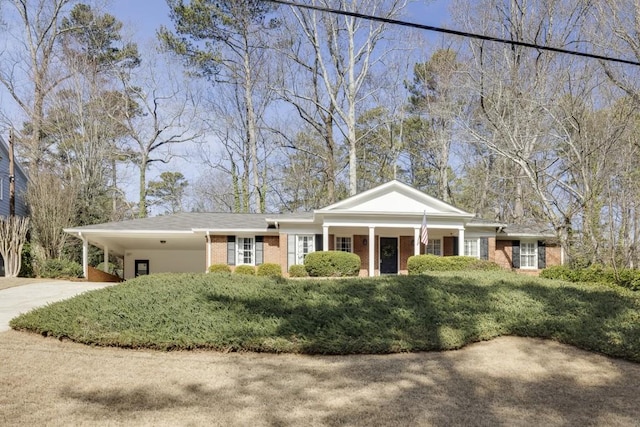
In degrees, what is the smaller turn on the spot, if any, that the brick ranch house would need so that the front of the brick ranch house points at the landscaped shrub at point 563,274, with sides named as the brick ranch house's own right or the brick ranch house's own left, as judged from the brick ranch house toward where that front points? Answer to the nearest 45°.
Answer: approximately 45° to the brick ranch house's own left

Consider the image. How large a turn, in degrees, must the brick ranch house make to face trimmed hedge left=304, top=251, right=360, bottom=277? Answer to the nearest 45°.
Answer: approximately 45° to its right

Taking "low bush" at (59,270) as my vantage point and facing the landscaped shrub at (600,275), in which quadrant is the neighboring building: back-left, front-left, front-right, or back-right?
back-left

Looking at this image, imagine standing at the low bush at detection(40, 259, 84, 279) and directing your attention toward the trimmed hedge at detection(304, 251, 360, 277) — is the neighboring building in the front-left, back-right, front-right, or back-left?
back-left

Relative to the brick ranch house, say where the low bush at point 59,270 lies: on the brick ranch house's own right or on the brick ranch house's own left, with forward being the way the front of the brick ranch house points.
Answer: on the brick ranch house's own right

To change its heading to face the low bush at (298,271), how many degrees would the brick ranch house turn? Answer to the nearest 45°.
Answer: approximately 45° to its right

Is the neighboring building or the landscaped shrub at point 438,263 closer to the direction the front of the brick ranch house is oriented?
the landscaped shrub

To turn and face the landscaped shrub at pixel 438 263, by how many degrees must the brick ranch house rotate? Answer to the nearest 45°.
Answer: approximately 45° to its left

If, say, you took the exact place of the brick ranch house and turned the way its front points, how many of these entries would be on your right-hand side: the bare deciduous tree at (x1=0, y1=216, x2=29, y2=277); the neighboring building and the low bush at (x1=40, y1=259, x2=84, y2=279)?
3

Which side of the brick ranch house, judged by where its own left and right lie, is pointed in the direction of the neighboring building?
right

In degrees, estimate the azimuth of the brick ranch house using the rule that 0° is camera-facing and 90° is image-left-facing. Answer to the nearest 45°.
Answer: approximately 0°
